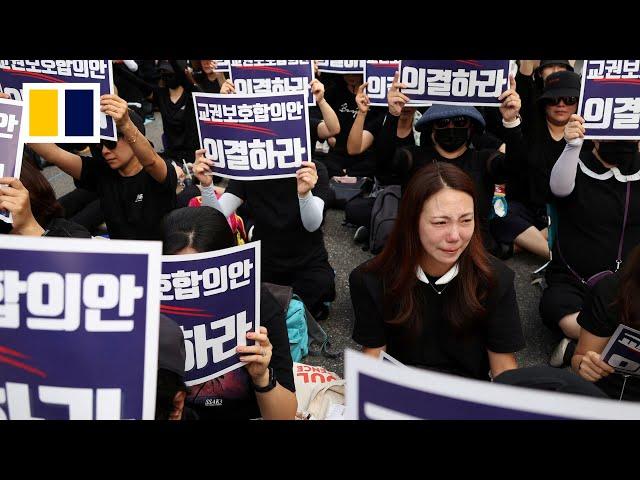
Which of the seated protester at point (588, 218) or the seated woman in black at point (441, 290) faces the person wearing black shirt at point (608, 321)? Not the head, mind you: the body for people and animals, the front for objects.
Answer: the seated protester

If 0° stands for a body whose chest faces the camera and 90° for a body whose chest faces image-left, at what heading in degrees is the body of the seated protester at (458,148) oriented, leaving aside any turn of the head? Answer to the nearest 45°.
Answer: approximately 0°

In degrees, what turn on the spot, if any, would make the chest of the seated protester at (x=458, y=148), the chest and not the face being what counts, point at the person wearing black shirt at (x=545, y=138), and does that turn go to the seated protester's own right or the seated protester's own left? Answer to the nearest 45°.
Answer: approximately 135° to the seated protester's own left

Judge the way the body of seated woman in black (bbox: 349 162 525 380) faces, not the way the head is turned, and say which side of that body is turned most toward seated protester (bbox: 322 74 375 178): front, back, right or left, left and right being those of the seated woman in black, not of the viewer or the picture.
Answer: back

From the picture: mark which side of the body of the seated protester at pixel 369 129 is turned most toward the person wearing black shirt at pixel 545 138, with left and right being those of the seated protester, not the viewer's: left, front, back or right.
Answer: left

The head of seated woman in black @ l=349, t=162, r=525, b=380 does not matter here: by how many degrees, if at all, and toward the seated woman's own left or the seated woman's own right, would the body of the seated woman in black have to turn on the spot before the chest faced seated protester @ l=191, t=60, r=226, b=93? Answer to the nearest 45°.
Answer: approximately 135° to the seated woman's own right

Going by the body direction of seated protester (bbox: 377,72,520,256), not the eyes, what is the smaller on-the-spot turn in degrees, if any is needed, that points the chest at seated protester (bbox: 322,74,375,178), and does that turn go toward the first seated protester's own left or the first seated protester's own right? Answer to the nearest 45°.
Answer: approximately 135° to the first seated protester's own right

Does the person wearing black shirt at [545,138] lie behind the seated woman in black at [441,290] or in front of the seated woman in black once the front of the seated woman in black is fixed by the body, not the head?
behind

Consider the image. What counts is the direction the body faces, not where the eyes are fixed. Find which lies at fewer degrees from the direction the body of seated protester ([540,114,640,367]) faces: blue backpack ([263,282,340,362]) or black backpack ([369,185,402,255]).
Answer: the blue backpack
